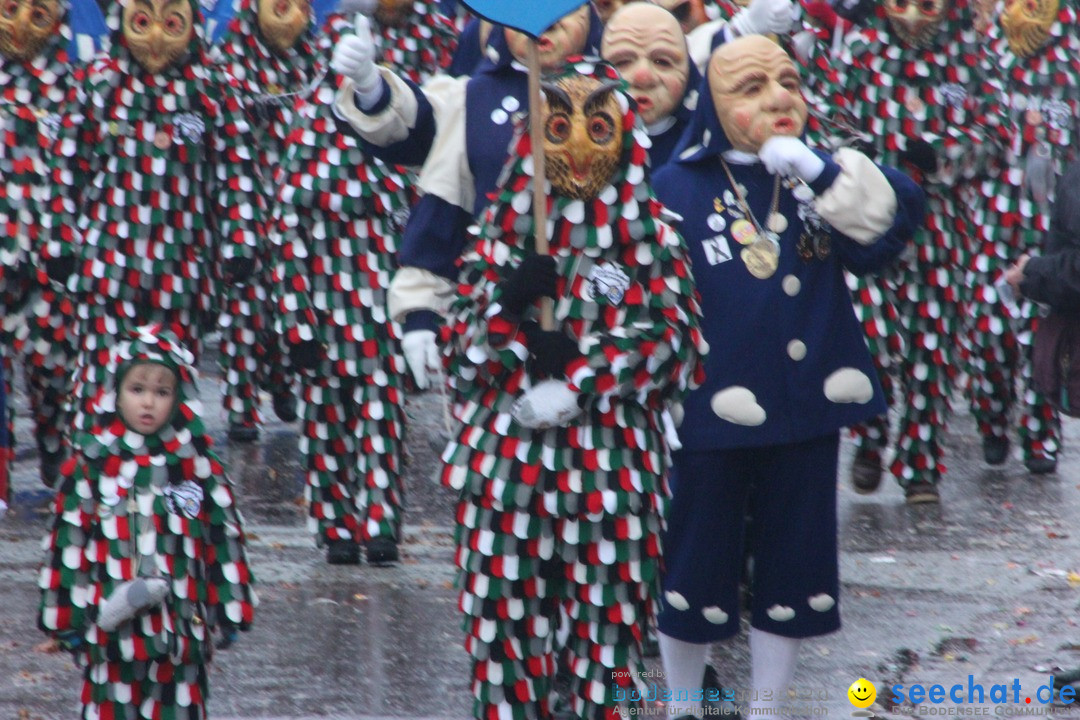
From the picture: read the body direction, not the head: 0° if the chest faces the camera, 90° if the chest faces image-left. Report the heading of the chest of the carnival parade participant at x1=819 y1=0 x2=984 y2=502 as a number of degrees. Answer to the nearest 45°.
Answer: approximately 0°

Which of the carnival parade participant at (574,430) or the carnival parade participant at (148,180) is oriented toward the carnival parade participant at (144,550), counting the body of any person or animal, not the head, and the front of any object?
the carnival parade participant at (148,180)

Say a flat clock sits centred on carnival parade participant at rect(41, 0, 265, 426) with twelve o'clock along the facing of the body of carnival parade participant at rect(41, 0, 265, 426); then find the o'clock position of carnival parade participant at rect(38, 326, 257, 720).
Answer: carnival parade participant at rect(38, 326, 257, 720) is roughly at 12 o'clock from carnival parade participant at rect(41, 0, 265, 426).

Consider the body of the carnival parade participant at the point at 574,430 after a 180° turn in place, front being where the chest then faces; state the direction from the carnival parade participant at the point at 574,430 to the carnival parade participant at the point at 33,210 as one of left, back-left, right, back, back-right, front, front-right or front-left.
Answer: front-left
